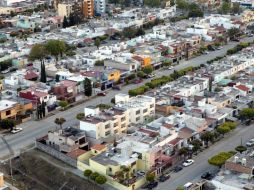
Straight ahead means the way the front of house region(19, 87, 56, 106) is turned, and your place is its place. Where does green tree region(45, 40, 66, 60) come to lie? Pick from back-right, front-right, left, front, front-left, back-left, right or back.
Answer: back-left

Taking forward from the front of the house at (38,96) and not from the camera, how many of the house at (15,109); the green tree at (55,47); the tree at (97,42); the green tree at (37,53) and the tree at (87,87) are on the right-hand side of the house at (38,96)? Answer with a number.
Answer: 1

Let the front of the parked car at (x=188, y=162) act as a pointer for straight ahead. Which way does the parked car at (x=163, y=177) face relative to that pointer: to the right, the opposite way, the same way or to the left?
the same way

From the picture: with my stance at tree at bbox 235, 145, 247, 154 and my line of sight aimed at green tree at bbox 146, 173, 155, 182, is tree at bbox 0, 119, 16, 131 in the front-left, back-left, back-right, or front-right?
front-right

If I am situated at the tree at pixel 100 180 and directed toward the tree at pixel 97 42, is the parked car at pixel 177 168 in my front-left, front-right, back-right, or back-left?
front-right

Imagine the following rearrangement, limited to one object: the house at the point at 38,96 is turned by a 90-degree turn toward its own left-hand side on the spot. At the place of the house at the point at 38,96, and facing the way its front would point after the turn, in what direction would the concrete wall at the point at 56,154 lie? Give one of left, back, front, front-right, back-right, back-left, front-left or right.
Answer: back-right
